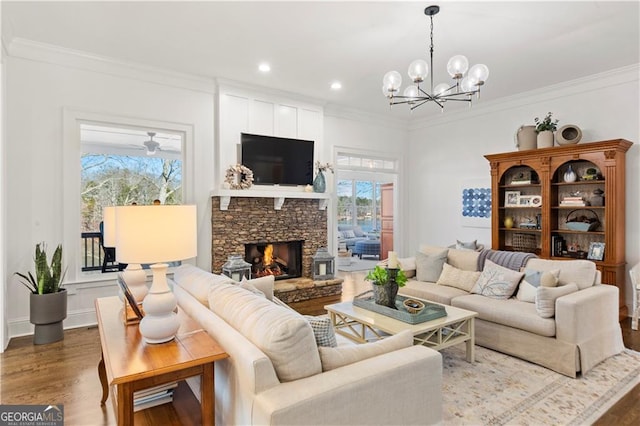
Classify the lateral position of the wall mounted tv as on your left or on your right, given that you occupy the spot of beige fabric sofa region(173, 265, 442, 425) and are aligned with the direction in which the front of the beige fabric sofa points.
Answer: on your left

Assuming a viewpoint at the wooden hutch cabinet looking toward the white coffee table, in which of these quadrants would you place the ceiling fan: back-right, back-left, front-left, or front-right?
front-right

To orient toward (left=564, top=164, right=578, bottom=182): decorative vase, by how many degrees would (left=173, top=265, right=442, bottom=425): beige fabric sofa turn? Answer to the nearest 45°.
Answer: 0° — it already faces it

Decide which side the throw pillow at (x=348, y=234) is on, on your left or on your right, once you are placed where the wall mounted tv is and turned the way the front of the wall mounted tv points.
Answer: on your left

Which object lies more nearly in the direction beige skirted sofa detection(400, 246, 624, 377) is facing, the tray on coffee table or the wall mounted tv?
the tray on coffee table

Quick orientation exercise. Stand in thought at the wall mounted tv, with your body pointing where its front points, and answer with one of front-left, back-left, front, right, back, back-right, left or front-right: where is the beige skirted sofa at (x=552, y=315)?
front

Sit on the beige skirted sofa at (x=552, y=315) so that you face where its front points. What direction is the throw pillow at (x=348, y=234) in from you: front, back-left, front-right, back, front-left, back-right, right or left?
right

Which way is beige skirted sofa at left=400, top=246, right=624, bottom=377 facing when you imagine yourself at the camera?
facing the viewer and to the left of the viewer

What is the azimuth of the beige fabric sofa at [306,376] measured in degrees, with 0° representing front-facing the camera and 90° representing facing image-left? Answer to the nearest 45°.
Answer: approximately 225°

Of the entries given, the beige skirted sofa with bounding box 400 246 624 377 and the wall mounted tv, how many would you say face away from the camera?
0

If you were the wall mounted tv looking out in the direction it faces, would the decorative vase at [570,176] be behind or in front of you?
in front

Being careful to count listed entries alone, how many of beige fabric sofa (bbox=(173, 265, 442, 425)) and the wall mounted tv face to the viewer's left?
0

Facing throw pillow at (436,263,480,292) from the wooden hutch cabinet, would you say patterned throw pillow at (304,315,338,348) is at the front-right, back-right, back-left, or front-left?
front-left

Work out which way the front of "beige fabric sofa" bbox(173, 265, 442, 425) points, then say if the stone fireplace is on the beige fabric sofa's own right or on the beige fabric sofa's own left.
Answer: on the beige fabric sofa's own left

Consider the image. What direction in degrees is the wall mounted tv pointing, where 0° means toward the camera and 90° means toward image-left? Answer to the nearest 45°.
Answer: approximately 315°

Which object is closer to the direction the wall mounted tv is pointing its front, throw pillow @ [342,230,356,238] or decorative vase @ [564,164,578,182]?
the decorative vase

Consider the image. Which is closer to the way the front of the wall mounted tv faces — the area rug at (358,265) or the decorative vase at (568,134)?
the decorative vase

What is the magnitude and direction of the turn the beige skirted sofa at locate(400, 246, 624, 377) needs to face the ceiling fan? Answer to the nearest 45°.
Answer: approximately 45° to its right

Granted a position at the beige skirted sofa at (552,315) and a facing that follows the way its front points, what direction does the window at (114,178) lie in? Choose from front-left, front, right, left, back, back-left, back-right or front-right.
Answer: front-right

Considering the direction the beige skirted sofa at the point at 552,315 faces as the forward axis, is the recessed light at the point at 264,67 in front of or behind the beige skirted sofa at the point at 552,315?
in front

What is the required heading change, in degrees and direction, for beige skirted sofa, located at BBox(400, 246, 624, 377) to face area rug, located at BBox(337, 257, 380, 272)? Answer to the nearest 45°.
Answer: approximately 90° to its right
